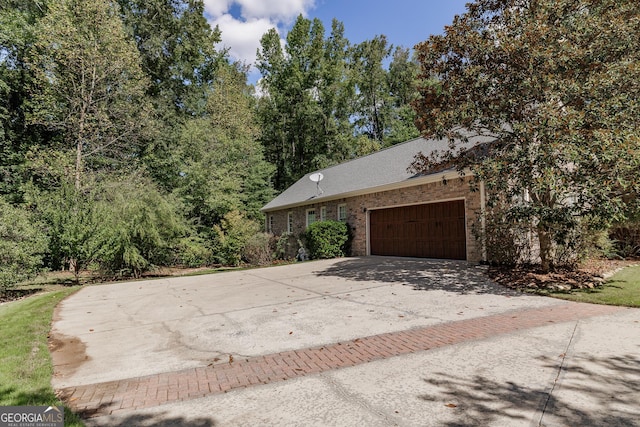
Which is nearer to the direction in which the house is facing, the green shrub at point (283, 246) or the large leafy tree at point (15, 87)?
the large leafy tree

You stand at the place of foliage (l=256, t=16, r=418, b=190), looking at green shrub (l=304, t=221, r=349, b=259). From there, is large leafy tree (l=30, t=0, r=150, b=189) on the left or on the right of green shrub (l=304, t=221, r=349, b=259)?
right

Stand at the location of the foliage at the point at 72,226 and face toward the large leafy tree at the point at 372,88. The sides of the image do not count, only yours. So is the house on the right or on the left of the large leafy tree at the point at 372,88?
right

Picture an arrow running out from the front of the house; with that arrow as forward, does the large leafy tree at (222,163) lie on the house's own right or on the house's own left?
on the house's own right

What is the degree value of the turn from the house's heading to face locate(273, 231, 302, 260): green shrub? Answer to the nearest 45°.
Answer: approximately 90° to its right

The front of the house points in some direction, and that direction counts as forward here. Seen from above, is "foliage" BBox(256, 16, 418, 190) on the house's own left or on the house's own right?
on the house's own right

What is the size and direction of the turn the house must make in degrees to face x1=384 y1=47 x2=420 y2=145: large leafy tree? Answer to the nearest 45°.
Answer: approximately 135° to its right

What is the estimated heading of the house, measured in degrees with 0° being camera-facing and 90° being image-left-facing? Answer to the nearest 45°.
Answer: approximately 45°

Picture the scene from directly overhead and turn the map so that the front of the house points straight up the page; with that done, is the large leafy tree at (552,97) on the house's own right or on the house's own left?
on the house's own left

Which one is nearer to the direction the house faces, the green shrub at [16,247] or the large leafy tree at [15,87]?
the green shrub
